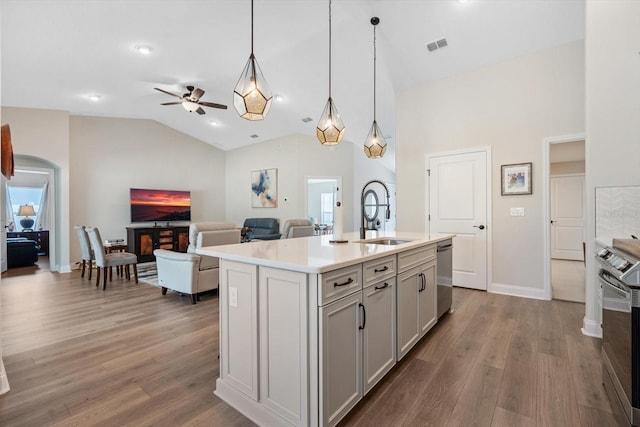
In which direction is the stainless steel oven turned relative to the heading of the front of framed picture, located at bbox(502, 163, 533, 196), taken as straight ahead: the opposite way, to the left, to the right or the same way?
to the right

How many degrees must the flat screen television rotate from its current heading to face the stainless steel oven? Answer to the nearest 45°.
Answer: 0° — it already faces it

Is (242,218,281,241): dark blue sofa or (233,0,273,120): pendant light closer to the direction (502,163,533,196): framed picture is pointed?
the pendant light

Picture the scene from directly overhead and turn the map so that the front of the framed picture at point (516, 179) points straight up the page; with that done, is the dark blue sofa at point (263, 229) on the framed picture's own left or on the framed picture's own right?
on the framed picture's own right

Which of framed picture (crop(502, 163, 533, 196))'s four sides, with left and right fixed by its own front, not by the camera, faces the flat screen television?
right

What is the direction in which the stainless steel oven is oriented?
to the viewer's left

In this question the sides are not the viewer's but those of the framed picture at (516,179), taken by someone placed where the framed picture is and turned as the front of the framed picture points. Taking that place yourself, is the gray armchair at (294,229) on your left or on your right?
on your right

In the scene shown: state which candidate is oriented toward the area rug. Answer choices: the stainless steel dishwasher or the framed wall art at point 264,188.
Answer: the framed wall art

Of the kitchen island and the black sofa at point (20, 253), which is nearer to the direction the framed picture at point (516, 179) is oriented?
the kitchen island

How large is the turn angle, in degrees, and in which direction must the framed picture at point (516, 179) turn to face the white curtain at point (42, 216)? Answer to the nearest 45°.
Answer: approximately 90° to its right
